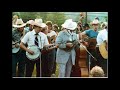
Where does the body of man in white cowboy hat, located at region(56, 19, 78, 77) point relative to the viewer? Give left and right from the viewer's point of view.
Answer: facing the viewer and to the right of the viewer

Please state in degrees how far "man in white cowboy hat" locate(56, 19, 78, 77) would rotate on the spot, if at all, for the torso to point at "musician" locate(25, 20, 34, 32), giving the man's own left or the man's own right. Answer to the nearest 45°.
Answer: approximately 135° to the man's own right

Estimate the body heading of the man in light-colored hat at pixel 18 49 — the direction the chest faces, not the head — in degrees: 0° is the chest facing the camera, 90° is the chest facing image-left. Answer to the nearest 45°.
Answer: approximately 315°

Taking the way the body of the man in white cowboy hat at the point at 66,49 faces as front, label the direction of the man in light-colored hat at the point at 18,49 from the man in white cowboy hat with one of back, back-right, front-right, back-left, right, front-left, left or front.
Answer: back-right

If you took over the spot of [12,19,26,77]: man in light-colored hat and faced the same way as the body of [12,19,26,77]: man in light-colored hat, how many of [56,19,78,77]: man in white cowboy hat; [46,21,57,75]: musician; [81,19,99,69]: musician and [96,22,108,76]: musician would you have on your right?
0

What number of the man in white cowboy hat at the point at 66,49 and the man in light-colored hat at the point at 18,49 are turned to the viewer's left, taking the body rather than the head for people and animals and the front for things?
0

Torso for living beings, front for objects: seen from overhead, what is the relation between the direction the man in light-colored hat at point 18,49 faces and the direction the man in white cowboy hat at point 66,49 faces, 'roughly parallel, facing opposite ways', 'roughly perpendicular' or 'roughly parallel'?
roughly parallel
